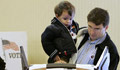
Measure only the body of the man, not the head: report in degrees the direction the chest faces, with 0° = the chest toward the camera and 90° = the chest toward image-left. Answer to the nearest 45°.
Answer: approximately 45°

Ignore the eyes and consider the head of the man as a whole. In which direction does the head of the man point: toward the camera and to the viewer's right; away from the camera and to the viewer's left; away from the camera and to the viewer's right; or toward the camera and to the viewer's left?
toward the camera and to the viewer's left
